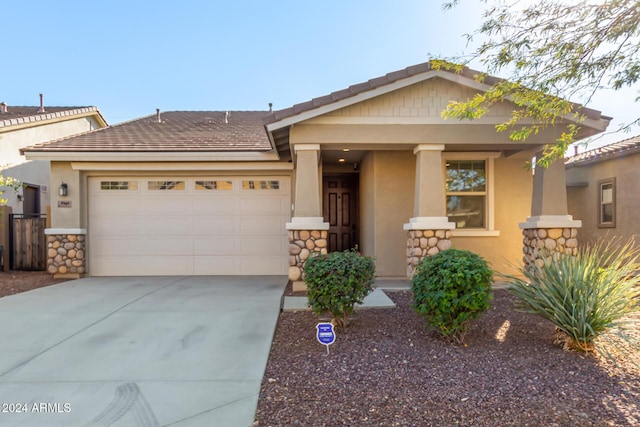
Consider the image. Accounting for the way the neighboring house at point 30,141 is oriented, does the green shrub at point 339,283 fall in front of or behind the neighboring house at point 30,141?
in front

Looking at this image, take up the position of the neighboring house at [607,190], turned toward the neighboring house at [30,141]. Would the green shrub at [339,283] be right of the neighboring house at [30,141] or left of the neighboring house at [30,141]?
left

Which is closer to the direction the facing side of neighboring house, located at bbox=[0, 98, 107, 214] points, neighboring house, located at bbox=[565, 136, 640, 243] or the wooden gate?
the wooden gate

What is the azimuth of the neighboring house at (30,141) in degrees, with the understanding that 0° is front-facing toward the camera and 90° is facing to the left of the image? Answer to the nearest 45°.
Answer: approximately 0°

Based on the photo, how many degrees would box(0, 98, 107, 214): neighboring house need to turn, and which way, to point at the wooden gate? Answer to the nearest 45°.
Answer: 0° — it already faces it

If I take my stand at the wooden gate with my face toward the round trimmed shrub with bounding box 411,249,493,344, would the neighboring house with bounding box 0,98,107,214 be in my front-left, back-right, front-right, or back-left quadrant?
back-left

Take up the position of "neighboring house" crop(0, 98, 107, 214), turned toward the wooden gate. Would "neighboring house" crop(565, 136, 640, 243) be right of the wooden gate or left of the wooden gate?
left

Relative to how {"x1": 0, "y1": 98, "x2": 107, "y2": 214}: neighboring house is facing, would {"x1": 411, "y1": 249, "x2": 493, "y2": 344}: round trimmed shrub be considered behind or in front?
in front
